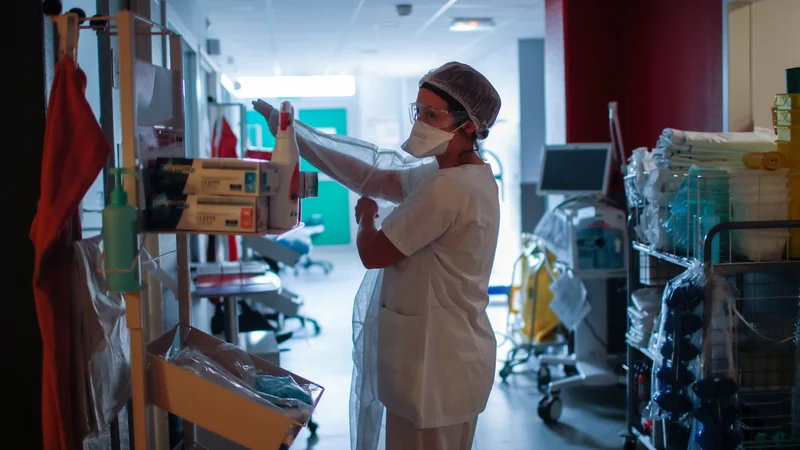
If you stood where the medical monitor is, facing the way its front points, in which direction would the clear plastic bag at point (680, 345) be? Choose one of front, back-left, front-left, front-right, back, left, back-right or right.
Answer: front

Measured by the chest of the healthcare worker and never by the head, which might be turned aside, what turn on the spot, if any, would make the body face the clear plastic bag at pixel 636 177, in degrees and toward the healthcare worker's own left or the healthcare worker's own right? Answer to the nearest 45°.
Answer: approximately 135° to the healthcare worker's own right

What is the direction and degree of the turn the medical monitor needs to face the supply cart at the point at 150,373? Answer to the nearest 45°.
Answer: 0° — it already faces it

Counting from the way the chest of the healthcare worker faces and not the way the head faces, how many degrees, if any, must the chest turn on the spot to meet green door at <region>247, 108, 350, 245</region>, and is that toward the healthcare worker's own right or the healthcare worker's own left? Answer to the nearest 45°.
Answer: approximately 90° to the healthcare worker's own right

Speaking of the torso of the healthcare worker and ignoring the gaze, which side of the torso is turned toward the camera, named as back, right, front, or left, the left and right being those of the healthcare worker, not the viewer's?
left

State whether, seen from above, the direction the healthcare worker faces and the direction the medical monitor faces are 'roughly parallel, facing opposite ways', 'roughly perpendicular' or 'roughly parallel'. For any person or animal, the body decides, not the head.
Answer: roughly perpendicular

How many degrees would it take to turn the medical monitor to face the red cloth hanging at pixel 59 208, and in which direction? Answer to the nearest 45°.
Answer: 0° — it already faces it

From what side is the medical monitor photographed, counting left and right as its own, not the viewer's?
front

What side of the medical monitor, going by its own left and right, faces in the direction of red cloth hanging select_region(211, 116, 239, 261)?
right

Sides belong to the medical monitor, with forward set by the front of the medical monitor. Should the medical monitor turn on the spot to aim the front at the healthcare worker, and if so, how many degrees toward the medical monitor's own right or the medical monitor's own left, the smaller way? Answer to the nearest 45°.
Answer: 0° — it already faces them

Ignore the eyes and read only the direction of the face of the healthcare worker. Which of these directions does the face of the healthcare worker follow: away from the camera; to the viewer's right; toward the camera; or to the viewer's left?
to the viewer's left

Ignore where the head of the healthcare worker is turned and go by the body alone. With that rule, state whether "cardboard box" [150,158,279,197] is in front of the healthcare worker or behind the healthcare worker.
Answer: in front

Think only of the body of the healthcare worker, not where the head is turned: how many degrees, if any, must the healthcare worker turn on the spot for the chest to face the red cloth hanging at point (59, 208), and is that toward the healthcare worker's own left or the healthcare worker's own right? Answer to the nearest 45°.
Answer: approximately 45° to the healthcare worker's own left

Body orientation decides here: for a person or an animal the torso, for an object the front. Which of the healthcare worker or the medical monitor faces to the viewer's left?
the healthcare worker

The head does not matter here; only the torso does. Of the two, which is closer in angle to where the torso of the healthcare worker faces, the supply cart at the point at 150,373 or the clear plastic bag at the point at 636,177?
the supply cart
